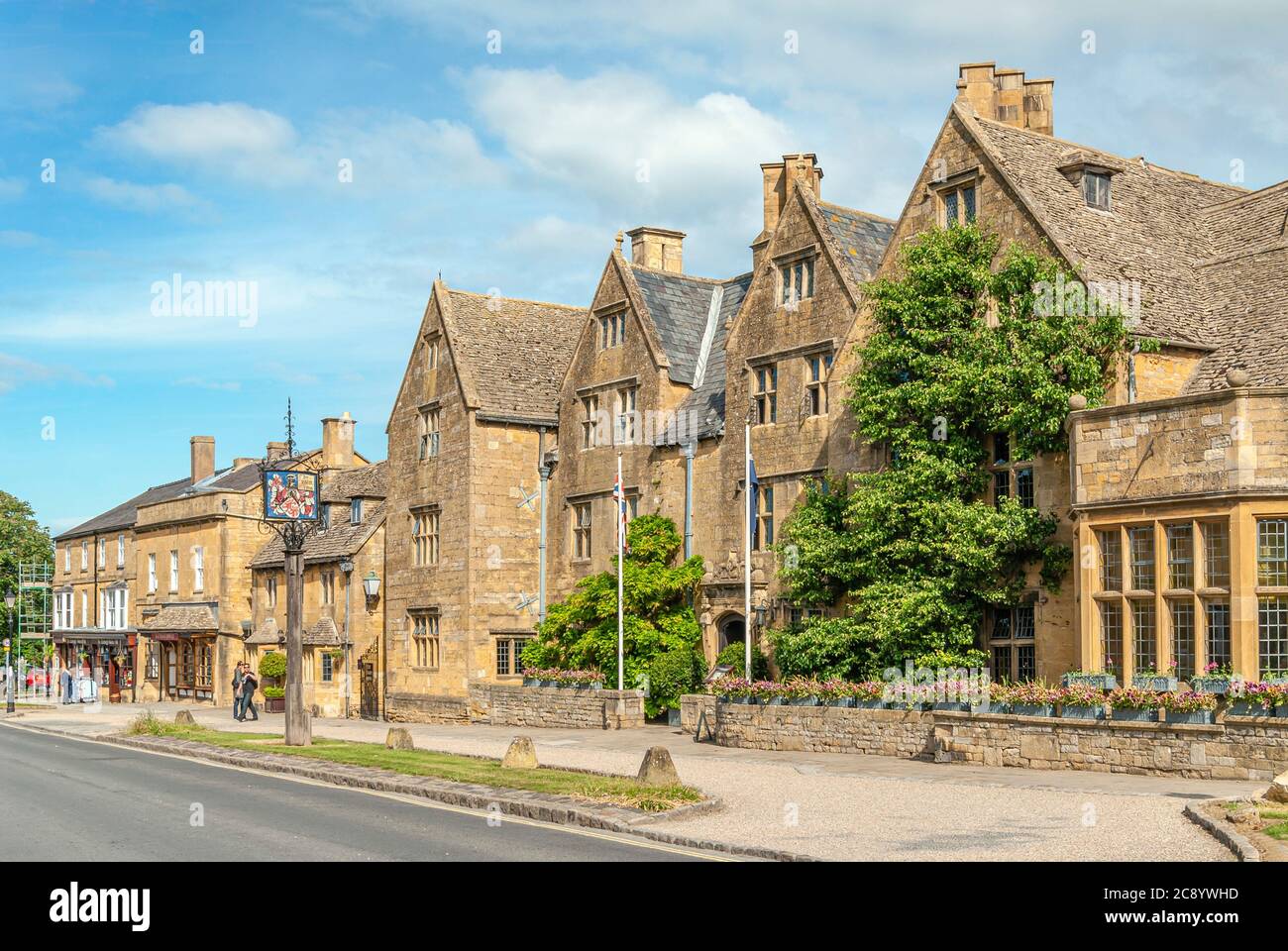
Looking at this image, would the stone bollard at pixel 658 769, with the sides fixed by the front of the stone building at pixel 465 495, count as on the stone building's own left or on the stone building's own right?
on the stone building's own left

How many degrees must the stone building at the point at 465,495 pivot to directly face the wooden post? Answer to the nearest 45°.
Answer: approximately 45° to its left

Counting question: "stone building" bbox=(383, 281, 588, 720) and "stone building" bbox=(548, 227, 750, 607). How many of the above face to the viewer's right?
0

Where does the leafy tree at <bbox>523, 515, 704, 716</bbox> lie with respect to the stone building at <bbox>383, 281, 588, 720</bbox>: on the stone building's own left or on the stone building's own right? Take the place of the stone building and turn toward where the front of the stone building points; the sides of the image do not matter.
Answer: on the stone building's own left

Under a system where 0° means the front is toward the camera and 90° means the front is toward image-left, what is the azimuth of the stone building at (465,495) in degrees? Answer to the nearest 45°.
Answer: approximately 45°

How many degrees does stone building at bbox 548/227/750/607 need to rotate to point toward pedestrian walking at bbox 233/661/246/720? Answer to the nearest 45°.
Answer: approximately 90° to its right

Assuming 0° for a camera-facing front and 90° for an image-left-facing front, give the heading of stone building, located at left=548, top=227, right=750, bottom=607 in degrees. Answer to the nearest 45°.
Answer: approximately 45°
